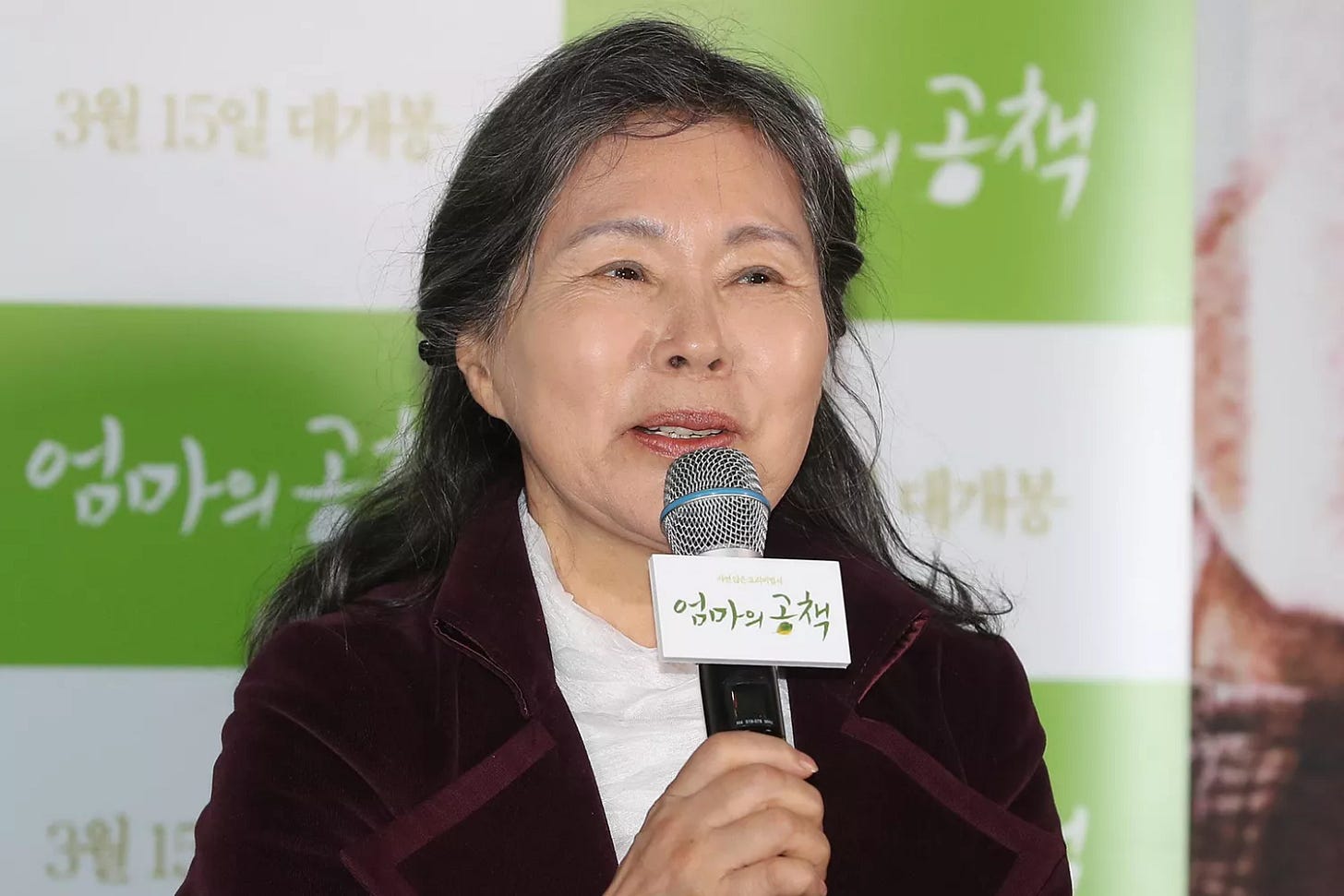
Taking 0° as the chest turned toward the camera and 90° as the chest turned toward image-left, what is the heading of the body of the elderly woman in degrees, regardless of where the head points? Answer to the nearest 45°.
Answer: approximately 0°
